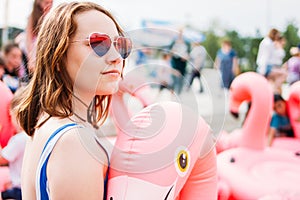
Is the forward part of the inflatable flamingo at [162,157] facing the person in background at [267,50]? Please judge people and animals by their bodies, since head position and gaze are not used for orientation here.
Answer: no

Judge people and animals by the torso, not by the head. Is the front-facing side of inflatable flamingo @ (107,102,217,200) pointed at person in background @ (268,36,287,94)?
no

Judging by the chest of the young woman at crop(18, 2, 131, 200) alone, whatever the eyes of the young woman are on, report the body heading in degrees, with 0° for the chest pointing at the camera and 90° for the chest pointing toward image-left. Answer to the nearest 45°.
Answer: approximately 270°

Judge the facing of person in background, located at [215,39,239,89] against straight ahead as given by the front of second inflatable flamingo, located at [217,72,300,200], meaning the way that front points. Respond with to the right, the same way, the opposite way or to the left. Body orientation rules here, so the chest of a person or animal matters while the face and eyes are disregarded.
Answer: to the left

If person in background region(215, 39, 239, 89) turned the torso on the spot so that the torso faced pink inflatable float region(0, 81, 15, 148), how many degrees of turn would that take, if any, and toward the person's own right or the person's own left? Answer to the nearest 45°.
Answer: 0° — they already face it

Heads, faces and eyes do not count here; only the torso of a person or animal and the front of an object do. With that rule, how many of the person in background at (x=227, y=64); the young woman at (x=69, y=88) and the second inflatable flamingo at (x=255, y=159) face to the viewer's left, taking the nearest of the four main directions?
1

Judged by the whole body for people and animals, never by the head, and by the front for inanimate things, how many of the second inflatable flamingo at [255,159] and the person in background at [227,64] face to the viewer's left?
1

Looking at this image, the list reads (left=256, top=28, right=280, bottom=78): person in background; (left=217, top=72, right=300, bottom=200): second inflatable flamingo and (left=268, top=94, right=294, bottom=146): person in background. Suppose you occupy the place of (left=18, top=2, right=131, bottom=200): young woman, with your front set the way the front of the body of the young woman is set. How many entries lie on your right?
0

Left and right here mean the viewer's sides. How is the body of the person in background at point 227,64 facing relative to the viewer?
facing the viewer

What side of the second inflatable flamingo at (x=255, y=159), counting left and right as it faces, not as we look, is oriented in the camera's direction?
left

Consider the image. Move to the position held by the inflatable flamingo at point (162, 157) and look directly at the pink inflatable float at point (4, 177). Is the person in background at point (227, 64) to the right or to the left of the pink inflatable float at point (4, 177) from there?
right

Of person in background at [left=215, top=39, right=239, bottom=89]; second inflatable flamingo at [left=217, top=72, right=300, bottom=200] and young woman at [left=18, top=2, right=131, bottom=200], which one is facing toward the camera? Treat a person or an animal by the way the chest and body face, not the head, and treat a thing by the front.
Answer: the person in background

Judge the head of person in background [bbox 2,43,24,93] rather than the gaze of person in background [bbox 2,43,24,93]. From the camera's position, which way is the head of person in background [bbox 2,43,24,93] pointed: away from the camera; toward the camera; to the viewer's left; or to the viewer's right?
toward the camera
